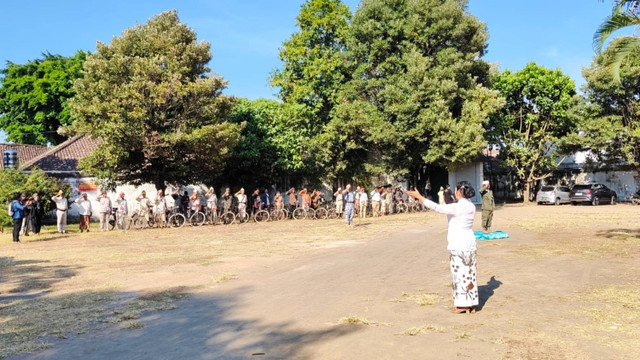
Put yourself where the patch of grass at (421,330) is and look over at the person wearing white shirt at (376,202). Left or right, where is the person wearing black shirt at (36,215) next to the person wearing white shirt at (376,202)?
left

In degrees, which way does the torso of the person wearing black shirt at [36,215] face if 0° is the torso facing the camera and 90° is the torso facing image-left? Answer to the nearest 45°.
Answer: approximately 315°

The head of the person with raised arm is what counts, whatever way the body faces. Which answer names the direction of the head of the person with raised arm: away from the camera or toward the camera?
away from the camera

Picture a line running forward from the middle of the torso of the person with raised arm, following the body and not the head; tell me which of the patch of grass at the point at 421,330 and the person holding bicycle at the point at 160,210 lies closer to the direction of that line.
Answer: the person holding bicycle

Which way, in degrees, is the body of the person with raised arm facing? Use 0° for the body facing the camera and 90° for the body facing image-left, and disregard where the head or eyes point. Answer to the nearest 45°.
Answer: approximately 135°
